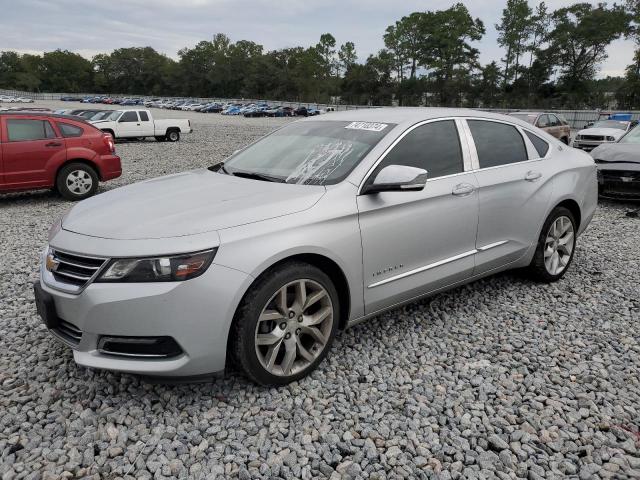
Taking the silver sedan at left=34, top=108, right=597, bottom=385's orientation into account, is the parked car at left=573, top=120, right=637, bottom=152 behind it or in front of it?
behind

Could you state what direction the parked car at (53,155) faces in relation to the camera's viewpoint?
facing to the left of the viewer

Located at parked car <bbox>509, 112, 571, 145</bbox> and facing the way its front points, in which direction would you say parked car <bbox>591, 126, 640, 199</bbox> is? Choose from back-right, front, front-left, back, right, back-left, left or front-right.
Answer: front-left

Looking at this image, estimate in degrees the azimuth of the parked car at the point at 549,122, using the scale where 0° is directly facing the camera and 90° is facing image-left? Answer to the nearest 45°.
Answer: approximately 45°

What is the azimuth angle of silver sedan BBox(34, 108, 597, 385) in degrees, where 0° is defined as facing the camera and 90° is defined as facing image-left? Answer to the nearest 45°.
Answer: approximately 45°

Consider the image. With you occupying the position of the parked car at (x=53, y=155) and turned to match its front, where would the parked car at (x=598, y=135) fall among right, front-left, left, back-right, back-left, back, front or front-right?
back

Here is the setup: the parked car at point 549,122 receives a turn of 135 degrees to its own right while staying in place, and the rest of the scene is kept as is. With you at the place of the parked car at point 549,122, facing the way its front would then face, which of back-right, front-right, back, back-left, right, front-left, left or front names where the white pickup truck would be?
left

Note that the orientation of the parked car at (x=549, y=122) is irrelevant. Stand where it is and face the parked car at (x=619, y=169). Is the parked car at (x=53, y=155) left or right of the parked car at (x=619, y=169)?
right

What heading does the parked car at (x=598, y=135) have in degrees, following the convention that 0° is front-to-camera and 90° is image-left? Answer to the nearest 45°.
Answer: approximately 45°

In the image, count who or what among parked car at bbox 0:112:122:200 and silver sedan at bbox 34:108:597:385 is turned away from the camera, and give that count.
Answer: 0
